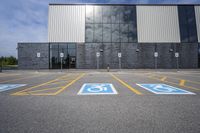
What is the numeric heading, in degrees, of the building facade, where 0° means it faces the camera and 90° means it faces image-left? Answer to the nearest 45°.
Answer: approximately 0°
